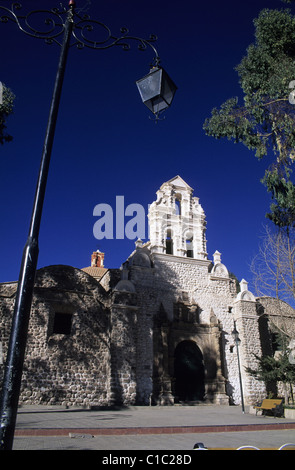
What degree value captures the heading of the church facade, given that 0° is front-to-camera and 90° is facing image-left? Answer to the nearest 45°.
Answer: approximately 0°

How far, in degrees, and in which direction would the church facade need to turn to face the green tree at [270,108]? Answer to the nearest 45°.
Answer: approximately 45° to its left

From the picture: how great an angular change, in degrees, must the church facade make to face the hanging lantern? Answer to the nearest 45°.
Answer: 0° — it already faces it
